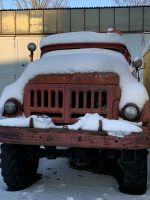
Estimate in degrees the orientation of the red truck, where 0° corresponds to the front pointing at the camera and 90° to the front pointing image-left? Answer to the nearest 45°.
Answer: approximately 0°
